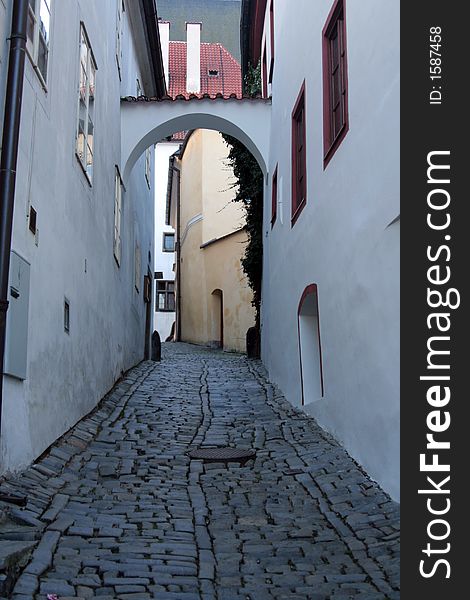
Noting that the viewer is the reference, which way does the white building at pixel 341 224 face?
facing to the left of the viewer

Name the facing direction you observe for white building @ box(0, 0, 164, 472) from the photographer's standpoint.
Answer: facing to the right of the viewer

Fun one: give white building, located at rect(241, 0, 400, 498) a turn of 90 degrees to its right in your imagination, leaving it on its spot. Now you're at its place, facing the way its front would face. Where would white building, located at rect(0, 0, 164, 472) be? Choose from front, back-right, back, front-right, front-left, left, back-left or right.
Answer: left
